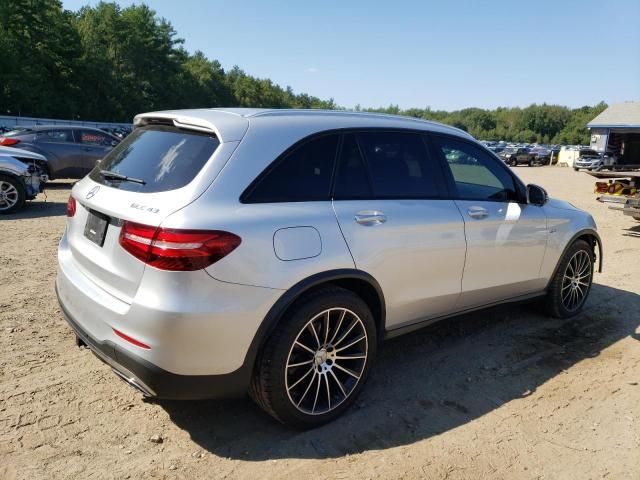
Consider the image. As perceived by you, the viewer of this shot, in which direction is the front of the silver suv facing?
facing away from the viewer and to the right of the viewer
